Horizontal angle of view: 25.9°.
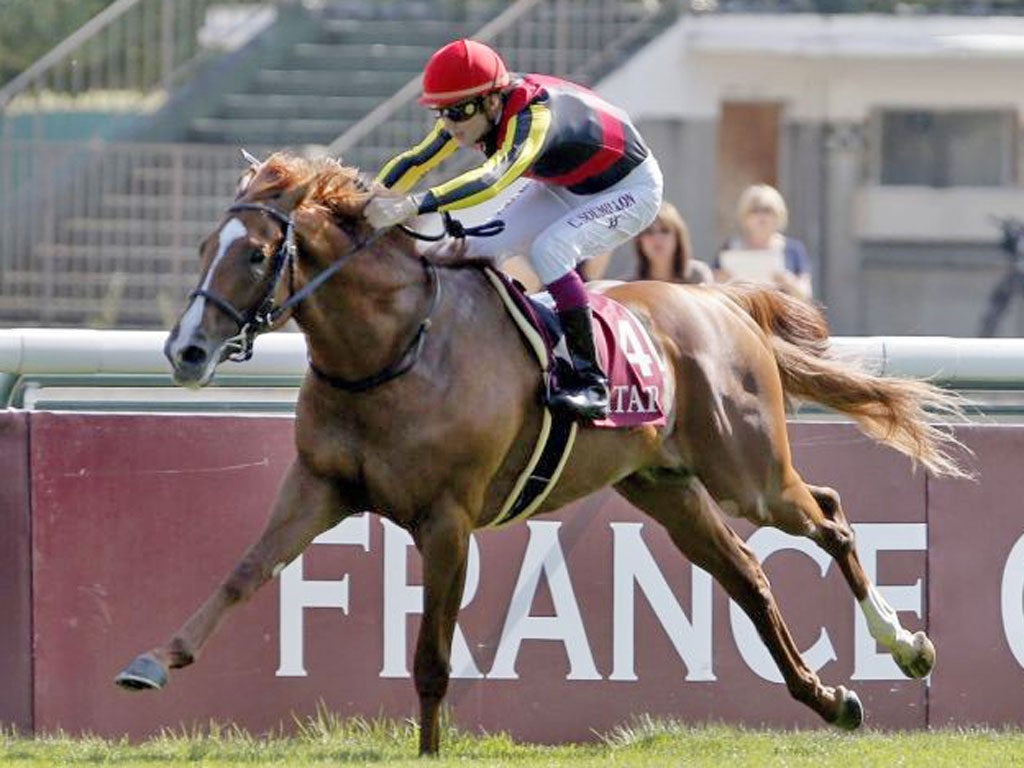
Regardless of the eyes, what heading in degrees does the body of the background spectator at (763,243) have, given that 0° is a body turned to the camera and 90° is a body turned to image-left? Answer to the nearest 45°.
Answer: approximately 0°

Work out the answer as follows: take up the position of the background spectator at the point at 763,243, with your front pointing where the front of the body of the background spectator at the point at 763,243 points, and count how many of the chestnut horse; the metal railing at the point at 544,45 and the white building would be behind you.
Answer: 2

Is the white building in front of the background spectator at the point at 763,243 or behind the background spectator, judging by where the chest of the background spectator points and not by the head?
behind

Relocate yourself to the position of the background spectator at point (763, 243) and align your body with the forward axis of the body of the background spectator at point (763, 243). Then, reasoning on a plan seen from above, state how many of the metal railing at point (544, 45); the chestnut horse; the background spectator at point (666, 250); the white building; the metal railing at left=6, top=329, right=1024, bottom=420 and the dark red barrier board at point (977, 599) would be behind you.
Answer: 2

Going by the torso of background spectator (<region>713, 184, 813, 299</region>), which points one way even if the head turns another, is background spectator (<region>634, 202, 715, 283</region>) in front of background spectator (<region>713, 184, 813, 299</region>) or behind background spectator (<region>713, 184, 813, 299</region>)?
in front

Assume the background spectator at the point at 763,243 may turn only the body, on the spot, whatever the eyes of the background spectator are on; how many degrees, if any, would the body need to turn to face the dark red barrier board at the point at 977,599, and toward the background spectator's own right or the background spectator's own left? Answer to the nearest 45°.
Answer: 0° — they already face it

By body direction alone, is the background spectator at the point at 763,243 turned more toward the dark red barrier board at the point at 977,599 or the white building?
the dark red barrier board

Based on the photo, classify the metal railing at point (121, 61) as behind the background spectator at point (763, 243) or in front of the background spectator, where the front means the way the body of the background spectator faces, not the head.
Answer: behind

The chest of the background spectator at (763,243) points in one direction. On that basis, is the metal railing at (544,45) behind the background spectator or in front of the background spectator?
behind

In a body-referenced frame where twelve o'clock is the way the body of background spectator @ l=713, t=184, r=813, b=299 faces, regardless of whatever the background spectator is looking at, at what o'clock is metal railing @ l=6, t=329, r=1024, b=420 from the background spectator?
The metal railing is roughly at 1 o'clock from the background spectator.

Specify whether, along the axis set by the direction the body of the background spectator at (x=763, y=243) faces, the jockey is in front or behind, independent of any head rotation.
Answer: in front
